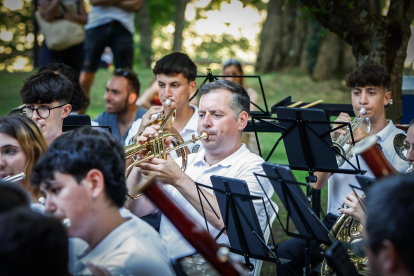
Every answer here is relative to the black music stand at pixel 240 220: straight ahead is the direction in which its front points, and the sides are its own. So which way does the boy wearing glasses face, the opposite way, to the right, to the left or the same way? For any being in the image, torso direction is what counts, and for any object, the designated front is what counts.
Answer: the opposite way

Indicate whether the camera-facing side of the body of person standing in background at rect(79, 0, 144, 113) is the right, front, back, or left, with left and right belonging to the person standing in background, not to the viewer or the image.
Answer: front

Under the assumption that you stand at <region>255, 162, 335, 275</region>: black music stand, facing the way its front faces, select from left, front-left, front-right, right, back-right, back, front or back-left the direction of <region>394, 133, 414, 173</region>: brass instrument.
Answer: front

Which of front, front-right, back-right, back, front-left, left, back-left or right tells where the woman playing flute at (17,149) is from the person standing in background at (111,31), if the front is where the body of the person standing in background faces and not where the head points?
front

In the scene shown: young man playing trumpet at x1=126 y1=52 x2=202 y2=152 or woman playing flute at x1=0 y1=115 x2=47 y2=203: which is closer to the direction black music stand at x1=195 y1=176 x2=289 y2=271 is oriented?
the young man playing trumpet

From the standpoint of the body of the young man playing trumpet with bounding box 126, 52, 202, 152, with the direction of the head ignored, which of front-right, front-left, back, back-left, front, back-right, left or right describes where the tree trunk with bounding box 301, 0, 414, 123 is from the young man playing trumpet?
back-left

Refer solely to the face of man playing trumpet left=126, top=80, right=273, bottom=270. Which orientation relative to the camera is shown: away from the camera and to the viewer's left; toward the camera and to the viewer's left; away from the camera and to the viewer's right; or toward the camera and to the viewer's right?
toward the camera and to the viewer's left

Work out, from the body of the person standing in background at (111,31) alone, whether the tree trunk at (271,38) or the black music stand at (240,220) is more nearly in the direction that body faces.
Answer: the black music stand

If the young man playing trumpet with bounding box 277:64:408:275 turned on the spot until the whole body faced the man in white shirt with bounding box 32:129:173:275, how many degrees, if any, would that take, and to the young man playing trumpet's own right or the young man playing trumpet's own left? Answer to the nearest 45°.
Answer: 0° — they already face them

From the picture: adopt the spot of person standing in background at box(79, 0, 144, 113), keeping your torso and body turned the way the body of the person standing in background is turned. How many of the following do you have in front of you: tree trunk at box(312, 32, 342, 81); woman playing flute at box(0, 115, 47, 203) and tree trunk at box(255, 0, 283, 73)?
1

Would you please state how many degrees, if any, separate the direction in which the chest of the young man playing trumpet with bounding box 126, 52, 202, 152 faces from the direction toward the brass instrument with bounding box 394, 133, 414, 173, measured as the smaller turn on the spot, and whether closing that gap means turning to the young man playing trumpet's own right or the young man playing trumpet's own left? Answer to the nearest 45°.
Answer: approximately 90° to the young man playing trumpet's own left

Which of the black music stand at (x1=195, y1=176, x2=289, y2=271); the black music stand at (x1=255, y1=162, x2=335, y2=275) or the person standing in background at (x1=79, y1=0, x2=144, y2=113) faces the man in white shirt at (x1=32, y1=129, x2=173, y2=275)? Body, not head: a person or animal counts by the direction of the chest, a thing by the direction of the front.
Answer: the person standing in background

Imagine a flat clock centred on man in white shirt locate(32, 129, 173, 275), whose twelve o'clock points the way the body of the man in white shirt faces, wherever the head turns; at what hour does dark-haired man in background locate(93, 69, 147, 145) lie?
The dark-haired man in background is roughly at 3 o'clock from the man in white shirt.

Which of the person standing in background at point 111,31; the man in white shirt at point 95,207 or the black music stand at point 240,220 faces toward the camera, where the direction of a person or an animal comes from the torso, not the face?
the person standing in background

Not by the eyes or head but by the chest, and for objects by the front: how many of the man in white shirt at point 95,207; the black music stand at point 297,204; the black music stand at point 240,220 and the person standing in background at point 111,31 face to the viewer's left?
1

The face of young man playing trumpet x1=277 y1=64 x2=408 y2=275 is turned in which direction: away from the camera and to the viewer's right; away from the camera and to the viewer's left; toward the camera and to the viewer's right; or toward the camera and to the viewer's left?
toward the camera and to the viewer's left

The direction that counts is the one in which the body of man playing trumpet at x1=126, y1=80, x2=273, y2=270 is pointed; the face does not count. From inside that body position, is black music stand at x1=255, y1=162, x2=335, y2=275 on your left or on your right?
on your left

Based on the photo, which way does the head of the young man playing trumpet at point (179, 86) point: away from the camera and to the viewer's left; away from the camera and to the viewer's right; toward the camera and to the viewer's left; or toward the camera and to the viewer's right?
toward the camera and to the viewer's left
